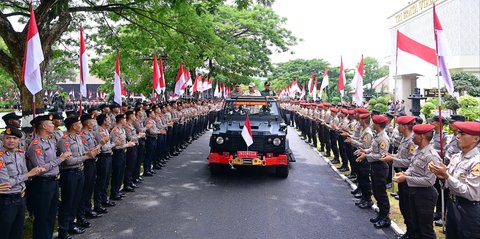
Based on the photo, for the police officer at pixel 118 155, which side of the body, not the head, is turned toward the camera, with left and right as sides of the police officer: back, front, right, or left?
right

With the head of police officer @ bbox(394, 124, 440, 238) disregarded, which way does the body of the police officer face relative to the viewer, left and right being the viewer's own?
facing to the left of the viewer

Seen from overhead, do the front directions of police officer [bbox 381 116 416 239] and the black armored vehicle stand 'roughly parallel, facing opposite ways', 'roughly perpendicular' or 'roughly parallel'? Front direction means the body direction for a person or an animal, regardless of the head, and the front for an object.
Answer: roughly perpendicular

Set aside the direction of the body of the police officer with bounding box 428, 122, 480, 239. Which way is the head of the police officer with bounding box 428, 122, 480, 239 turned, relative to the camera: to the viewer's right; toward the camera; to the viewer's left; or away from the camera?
to the viewer's left

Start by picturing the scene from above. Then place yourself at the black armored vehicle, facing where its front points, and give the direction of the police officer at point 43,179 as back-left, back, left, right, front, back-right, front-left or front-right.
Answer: front-right

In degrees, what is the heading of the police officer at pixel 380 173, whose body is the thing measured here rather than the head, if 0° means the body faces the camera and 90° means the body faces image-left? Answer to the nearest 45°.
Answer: approximately 90°

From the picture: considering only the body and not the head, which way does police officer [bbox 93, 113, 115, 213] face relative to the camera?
to the viewer's right

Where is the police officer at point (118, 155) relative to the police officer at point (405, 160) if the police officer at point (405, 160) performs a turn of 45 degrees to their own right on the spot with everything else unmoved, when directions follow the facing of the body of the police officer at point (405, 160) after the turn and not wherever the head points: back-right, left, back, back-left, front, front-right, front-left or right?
front-left

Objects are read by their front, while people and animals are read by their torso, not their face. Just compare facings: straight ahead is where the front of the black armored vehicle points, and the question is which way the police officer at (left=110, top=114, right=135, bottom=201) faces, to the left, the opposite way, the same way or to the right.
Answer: to the left

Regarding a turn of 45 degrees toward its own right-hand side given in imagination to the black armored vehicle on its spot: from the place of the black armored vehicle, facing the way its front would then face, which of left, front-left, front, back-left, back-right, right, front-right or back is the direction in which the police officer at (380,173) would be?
left

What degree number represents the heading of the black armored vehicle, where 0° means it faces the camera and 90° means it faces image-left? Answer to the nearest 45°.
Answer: approximately 0°

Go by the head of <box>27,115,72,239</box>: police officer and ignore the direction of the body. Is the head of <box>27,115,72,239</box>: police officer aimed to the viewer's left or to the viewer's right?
to the viewer's right

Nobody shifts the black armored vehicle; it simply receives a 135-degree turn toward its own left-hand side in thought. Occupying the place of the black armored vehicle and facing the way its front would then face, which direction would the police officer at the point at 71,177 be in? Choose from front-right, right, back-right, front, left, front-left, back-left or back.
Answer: back

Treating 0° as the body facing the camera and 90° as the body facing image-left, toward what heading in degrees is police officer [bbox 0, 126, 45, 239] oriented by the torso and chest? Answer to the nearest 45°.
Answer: approximately 315°

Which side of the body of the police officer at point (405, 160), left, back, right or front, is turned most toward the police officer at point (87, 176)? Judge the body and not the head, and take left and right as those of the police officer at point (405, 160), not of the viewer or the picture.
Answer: front

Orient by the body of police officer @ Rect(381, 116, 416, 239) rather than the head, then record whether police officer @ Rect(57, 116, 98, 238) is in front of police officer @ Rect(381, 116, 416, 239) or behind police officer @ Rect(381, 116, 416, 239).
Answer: in front

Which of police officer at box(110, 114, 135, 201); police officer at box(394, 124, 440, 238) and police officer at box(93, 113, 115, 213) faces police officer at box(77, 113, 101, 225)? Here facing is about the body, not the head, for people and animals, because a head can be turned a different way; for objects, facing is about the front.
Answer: police officer at box(394, 124, 440, 238)

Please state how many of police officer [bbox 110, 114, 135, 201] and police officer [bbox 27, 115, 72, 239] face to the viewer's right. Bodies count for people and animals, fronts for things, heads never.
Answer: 2

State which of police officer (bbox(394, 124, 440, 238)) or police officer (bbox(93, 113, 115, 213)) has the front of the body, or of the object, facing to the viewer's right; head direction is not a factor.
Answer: police officer (bbox(93, 113, 115, 213))

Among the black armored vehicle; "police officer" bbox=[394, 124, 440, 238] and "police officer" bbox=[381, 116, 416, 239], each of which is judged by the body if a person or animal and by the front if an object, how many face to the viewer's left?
2

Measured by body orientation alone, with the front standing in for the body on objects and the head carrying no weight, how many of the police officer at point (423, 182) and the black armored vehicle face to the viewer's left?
1
